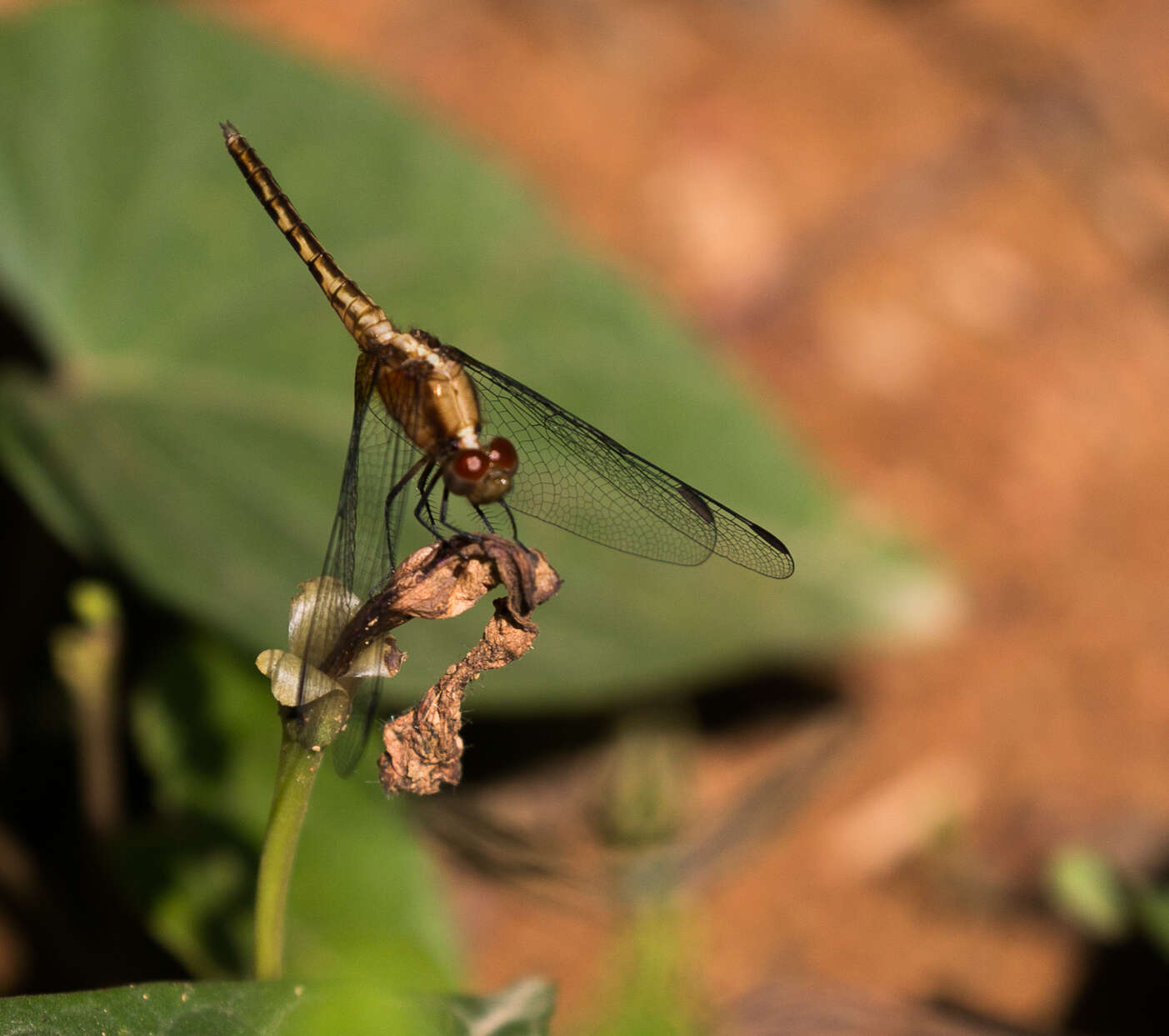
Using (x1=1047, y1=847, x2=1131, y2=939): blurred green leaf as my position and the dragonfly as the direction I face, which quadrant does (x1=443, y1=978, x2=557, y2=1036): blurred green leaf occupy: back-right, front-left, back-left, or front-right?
front-left

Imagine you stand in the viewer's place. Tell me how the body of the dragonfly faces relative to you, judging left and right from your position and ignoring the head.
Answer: facing the viewer and to the right of the viewer
